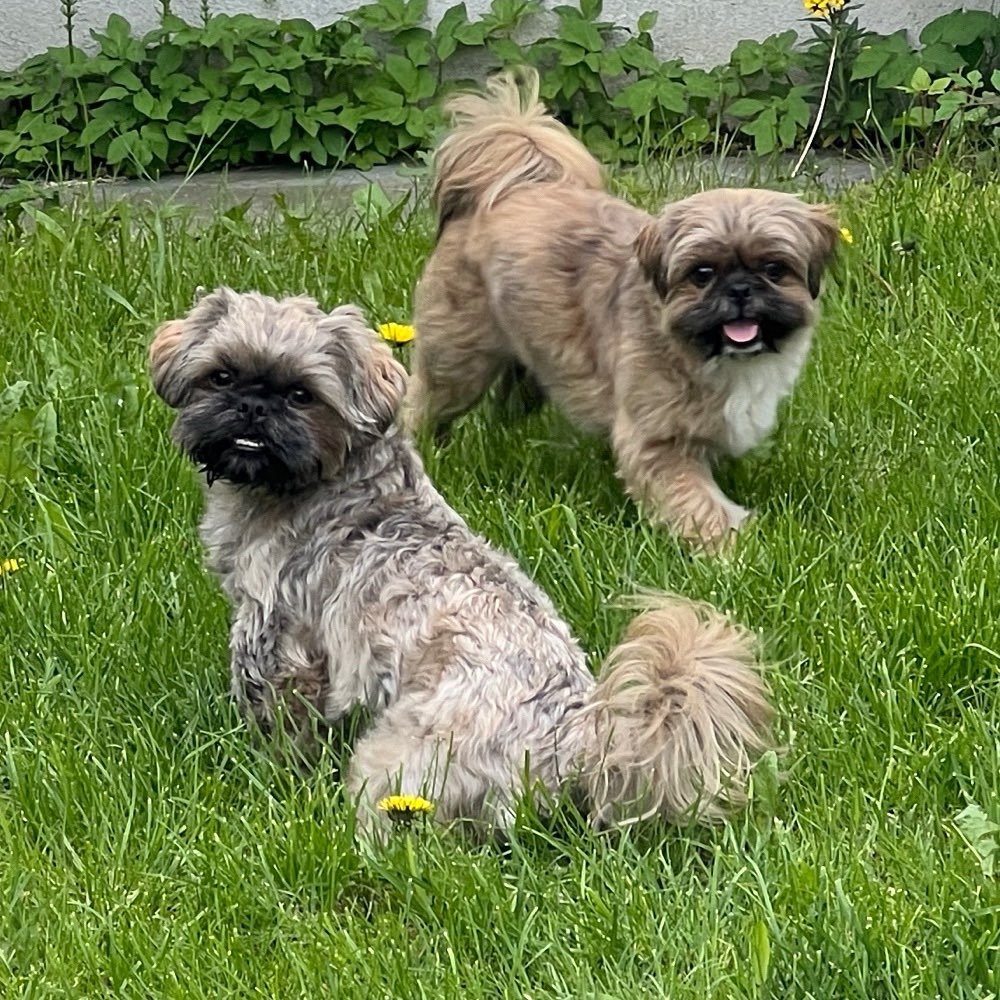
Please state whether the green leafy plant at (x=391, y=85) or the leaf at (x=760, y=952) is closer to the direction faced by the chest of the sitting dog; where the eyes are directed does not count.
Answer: the green leafy plant

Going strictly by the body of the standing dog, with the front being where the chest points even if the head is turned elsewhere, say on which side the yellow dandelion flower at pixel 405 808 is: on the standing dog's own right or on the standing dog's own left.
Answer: on the standing dog's own right

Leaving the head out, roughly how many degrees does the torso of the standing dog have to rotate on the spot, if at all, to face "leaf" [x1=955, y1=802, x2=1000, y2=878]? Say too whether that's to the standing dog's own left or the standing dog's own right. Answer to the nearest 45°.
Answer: approximately 45° to the standing dog's own right

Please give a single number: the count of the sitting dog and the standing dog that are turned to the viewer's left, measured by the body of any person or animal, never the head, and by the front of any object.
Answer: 1

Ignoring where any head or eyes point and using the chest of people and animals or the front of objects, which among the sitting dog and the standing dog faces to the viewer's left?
the sitting dog

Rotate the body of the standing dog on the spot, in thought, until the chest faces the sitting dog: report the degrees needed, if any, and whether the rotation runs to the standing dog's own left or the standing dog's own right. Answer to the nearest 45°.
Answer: approximately 45° to the standing dog's own right

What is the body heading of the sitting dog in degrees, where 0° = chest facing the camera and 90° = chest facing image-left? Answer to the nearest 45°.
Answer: approximately 90°
